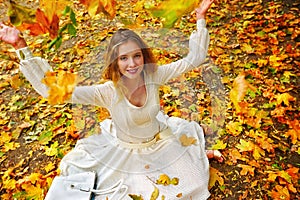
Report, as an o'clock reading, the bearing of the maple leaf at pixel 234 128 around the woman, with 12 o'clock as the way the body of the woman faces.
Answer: The maple leaf is roughly at 8 o'clock from the woman.

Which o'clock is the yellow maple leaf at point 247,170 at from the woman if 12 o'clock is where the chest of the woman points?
The yellow maple leaf is roughly at 9 o'clock from the woman.

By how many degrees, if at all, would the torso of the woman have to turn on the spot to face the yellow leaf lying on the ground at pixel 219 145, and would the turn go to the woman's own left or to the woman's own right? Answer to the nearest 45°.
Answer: approximately 90° to the woman's own left

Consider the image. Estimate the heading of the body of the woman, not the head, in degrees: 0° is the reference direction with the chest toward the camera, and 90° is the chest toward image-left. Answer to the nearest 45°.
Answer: approximately 0°

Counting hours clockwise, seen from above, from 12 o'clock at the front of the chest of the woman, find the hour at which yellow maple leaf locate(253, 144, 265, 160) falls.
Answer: The yellow maple leaf is roughly at 9 o'clock from the woman.
